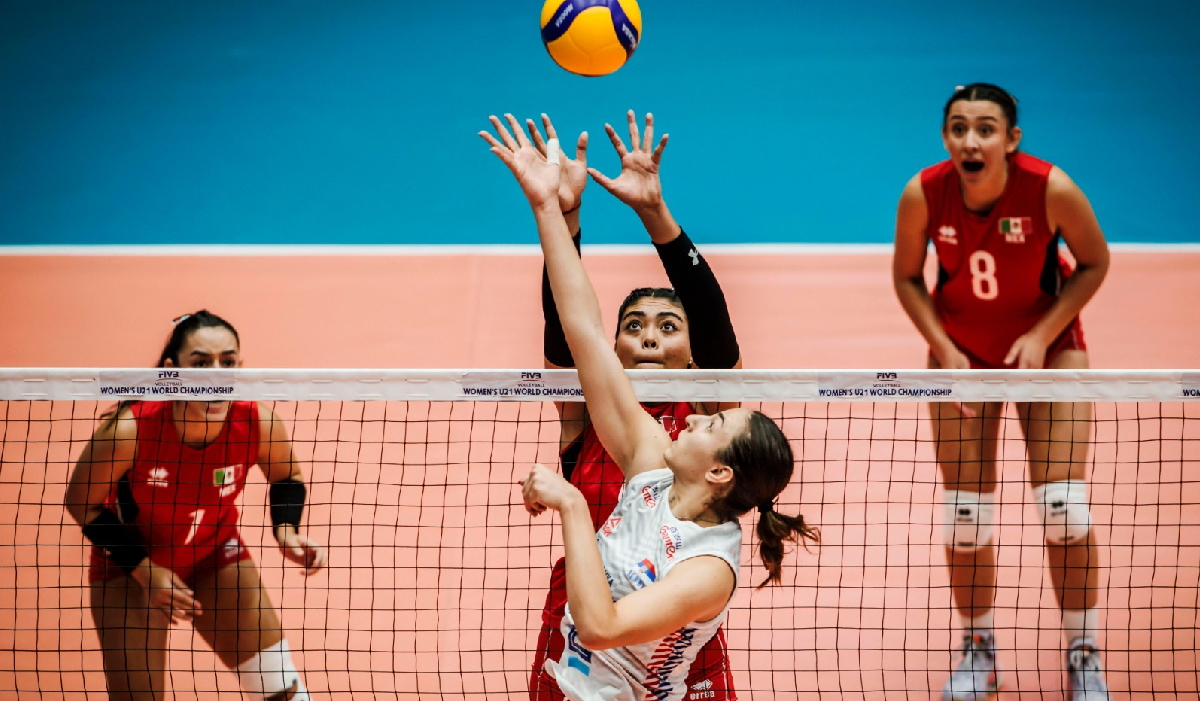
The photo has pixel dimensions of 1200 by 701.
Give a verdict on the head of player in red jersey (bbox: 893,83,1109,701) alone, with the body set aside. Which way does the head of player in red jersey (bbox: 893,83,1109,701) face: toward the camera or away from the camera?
toward the camera

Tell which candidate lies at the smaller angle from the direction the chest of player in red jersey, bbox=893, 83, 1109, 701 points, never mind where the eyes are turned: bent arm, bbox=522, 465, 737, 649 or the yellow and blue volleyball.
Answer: the bent arm

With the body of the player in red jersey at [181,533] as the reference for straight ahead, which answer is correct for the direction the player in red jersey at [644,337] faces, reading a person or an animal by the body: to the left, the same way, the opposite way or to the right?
the same way

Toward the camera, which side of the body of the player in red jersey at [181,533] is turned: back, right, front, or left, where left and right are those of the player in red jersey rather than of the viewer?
front

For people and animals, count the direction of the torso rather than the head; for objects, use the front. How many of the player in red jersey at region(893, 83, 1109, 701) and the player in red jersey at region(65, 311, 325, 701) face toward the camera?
2

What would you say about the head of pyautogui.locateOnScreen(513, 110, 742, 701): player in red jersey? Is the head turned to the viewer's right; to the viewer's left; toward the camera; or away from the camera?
toward the camera

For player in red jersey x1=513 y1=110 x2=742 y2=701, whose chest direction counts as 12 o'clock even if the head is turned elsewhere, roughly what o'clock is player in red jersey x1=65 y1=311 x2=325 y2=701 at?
player in red jersey x1=65 y1=311 x2=325 y2=701 is roughly at 4 o'clock from player in red jersey x1=513 y1=110 x2=742 y2=701.

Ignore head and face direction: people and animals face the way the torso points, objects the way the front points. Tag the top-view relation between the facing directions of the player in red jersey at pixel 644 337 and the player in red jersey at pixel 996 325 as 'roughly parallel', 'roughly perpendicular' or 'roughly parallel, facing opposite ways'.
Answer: roughly parallel

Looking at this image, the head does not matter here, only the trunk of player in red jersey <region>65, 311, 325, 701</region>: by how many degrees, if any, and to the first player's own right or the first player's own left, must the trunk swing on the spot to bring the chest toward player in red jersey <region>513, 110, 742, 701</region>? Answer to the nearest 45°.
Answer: approximately 45° to the first player's own left

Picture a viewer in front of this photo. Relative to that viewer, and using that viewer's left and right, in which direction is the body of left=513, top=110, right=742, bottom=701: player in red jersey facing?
facing the viewer
